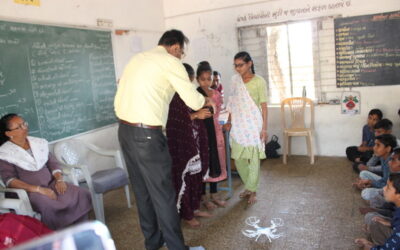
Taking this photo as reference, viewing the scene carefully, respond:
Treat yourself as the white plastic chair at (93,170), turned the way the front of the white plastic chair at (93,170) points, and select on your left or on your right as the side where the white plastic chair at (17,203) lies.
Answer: on your right

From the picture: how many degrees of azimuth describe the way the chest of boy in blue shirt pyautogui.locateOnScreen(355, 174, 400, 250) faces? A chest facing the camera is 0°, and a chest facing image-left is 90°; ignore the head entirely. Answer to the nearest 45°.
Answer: approximately 90°

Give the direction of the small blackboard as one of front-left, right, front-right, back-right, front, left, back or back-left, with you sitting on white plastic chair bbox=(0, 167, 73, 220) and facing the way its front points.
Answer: front-left

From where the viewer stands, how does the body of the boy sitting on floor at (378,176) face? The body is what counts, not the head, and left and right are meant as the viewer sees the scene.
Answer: facing to the left of the viewer

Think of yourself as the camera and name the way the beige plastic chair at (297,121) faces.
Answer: facing the viewer

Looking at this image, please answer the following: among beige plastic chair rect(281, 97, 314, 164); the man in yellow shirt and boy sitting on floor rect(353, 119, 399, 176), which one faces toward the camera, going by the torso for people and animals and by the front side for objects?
the beige plastic chair

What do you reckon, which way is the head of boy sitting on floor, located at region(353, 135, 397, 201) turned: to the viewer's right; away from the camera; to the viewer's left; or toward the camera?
to the viewer's left

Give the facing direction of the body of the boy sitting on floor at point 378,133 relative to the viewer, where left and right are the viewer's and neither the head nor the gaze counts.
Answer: facing to the left of the viewer

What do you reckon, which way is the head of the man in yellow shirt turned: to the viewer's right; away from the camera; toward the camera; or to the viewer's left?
to the viewer's right

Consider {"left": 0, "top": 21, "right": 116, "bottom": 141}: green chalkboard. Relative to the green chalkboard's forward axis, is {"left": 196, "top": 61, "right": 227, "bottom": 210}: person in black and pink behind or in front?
in front

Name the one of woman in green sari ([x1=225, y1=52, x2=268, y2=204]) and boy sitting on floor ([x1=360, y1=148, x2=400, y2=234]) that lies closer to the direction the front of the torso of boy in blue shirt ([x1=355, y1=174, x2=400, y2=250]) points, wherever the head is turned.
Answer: the woman in green sari

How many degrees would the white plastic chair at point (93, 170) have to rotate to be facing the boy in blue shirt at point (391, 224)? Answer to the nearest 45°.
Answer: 0° — it already faces them

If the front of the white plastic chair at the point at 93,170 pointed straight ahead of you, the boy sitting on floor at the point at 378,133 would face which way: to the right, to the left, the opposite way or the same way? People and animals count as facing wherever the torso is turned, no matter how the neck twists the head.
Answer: the opposite way

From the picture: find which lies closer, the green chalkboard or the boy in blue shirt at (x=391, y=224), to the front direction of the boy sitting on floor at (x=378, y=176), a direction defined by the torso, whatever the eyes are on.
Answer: the green chalkboard

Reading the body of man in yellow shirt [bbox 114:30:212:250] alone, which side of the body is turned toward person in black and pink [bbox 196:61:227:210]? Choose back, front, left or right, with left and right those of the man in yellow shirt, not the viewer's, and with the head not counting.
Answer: front

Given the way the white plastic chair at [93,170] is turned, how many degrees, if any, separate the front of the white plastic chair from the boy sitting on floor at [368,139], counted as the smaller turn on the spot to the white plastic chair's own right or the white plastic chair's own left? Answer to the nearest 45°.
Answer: approximately 45° to the white plastic chair's own left

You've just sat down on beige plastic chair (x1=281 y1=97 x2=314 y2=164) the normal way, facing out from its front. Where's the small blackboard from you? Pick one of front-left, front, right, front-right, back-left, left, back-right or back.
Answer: left

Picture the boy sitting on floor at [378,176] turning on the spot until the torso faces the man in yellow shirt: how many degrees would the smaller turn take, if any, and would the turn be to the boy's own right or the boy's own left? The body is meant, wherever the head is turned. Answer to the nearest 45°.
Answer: approximately 45° to the boy's own left
